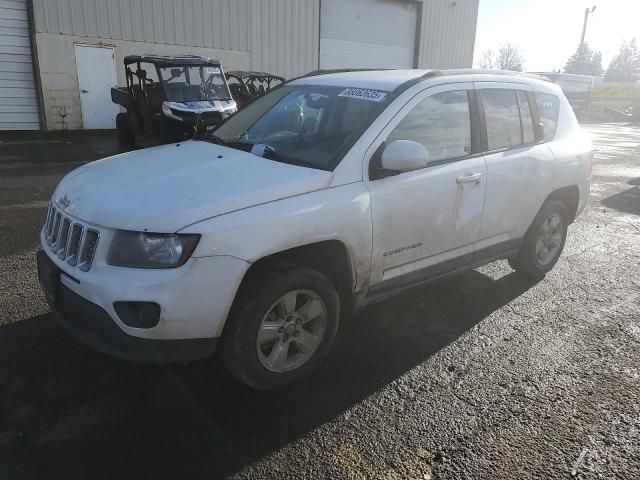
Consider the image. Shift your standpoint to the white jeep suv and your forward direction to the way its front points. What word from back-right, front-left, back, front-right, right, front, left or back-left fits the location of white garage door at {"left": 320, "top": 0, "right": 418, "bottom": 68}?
back-right

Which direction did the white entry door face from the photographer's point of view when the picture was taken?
facing the viewer

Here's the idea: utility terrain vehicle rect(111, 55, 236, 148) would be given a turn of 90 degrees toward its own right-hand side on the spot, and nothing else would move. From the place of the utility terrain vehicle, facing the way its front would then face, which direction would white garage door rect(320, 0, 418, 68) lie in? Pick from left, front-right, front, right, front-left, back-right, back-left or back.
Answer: back

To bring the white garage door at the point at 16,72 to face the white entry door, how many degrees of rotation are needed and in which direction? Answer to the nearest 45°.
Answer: approximately 90° to its left

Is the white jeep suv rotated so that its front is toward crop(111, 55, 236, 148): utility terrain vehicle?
no

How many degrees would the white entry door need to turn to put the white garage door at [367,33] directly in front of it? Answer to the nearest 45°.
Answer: approximately 90° to its left

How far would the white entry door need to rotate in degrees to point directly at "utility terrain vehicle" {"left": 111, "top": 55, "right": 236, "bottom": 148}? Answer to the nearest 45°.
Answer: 0° — it already faces it

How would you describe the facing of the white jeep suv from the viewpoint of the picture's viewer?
facing the viewer and to the left of the viewer

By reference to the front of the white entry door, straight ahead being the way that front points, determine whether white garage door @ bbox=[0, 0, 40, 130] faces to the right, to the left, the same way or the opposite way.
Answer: the same way

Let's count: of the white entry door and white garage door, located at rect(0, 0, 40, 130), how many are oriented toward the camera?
2

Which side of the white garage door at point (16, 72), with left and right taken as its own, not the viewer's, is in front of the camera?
front

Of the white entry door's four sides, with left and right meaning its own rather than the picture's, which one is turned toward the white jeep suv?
front

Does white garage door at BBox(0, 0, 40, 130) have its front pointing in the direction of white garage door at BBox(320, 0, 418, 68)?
no

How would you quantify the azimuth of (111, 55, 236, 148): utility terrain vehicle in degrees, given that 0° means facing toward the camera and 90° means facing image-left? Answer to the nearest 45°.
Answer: approximately 315°

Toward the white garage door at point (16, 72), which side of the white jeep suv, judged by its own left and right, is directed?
right
